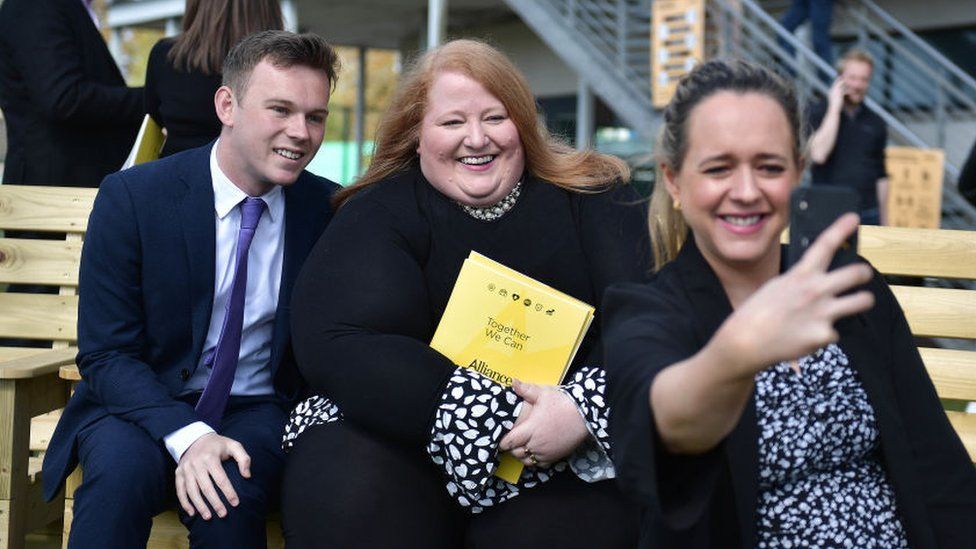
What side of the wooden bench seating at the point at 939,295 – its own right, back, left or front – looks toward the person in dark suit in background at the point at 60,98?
right

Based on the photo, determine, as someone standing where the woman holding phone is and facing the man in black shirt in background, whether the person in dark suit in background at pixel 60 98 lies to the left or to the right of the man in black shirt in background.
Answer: left

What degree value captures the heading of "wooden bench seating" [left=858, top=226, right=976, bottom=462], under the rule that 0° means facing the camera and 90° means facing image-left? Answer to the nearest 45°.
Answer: approximately 0°

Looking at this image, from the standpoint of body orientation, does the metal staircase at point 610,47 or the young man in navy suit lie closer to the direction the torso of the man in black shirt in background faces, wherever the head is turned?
the young man in navy suit

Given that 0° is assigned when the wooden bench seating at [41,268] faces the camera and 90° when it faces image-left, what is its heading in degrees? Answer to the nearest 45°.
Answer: approximately 0°

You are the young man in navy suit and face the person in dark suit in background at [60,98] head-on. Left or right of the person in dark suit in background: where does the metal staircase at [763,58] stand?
right

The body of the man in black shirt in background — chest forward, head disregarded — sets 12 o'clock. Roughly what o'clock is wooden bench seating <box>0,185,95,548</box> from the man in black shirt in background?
The wooden bench seating is roughly at 1 o'clock from the man in black shirt in background.

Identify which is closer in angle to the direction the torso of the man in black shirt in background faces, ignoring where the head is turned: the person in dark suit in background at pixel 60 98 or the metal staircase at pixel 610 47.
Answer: the person in dark suit in background

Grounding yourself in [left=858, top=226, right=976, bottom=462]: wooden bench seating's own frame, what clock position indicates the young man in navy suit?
The young man in navy suit is roughly at 2 o'clock from the wooden bench seating.
